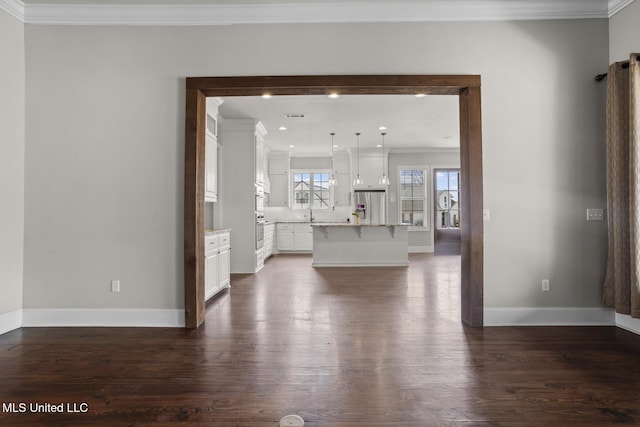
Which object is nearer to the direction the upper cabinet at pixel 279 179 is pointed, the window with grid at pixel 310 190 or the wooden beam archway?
the wooden beam archway

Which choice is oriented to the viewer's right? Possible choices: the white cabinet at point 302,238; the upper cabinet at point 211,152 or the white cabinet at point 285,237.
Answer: the upper cabinet

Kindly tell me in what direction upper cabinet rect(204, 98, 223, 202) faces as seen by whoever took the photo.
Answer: facing to the right of the viewer

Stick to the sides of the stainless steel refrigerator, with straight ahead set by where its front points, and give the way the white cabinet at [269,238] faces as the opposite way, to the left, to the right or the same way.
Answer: to the left

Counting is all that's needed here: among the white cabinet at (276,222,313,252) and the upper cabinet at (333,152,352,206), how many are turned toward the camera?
2

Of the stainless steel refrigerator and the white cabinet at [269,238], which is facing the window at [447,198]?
the white cabinet

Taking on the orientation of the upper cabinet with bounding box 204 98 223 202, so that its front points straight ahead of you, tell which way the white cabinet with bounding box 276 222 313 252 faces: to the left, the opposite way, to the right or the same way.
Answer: to the right

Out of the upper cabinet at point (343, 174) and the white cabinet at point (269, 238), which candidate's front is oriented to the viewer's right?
the white cabinet

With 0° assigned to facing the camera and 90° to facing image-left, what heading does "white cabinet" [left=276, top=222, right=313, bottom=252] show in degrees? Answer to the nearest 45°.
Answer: approximately 0°

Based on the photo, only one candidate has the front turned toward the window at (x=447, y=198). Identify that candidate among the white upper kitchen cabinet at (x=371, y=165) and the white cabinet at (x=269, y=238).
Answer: the white cabinet

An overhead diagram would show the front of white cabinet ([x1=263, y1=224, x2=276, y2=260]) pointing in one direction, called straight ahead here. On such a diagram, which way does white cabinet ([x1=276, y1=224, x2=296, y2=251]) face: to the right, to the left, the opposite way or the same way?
to the right

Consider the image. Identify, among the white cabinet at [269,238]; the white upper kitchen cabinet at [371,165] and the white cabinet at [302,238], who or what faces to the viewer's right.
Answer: the white cabinet at [269,238]
